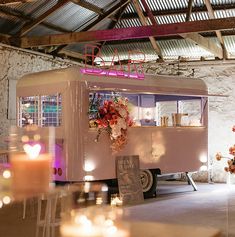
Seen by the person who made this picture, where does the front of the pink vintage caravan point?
facing away from the viewer and to the right of the viewer

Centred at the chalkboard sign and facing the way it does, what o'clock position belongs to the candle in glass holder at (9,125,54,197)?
The candle in glass holder is roughly at 12 o'clock from the chalkboard sign.

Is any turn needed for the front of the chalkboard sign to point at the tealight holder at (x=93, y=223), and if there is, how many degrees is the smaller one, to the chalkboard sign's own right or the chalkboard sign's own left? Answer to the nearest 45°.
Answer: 0° — it already faces it

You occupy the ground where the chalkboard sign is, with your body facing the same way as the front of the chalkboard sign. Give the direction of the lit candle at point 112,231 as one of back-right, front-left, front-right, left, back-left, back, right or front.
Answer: front

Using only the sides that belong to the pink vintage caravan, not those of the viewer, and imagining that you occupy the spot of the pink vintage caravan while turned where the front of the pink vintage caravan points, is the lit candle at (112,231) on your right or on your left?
on your right

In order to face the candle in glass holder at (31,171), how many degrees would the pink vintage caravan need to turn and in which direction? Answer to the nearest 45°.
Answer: approximately 135° to its right

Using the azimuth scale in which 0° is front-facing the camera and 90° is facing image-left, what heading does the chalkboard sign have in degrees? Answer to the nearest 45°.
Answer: approximately 0°

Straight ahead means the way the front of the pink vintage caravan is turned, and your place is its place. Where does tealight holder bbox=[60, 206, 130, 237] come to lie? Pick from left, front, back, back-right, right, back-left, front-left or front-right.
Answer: back-right
